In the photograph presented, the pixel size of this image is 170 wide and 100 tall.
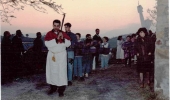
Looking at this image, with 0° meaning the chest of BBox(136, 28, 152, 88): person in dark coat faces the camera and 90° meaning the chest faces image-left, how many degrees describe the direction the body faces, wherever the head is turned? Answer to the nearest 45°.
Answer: approximately 0°

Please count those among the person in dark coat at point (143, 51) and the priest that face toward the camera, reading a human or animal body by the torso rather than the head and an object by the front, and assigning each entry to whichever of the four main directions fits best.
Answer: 2

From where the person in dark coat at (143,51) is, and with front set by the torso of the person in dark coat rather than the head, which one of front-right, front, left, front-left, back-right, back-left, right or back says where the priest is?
front-right

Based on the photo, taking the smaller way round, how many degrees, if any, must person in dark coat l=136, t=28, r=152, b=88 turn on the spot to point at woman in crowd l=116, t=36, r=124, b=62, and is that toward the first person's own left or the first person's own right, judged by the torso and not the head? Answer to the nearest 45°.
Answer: approximately 180°

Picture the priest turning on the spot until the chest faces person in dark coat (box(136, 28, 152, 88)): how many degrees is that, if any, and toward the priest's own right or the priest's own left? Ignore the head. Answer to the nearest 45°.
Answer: approximately 90° to the priest's own left

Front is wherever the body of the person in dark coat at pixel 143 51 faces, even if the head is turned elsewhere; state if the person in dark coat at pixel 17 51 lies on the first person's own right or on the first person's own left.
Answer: on the first person's own right

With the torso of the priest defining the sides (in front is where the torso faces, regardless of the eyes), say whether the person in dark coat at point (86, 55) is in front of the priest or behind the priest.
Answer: behind

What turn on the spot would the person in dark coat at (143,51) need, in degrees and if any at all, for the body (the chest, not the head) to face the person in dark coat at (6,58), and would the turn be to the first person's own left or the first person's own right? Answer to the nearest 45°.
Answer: approximately 90° to the first person's own right

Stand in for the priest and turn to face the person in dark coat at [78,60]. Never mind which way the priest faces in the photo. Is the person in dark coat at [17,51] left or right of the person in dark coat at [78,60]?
left

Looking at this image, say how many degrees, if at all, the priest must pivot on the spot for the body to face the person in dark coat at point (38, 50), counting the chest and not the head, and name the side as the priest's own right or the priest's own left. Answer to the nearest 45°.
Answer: approximately 180°
